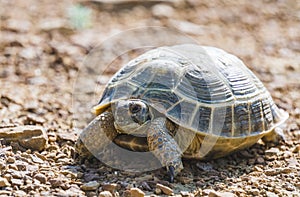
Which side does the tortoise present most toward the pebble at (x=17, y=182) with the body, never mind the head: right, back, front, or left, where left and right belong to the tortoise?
front

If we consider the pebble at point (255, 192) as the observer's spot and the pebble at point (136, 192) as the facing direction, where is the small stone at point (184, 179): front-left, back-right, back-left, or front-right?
front-right

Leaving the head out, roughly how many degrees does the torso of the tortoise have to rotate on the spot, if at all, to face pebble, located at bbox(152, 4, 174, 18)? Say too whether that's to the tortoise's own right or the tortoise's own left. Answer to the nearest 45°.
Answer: approximately 135° to the tortoise's own right

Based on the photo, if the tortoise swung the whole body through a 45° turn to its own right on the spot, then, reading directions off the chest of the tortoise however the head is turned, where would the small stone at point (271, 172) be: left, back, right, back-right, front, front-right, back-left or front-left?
back

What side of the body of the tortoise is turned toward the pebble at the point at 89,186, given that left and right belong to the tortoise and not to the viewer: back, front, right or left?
front

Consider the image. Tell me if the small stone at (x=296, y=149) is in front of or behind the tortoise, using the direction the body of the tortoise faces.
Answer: behind

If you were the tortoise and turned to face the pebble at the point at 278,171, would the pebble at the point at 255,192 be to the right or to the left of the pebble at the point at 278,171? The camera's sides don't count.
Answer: right

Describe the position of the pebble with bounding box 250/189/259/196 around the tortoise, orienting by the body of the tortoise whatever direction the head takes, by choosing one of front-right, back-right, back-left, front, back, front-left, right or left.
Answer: left

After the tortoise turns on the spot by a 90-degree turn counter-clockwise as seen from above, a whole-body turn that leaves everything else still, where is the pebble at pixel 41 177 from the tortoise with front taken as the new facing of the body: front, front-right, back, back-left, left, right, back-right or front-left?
right

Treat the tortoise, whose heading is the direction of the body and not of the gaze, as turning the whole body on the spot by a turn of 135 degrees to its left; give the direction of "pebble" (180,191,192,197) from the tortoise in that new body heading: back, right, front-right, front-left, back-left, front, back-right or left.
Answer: right

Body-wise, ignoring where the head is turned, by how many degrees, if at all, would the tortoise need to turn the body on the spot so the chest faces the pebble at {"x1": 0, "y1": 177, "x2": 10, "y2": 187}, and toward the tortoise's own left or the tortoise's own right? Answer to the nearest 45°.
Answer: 0° — it already faces it

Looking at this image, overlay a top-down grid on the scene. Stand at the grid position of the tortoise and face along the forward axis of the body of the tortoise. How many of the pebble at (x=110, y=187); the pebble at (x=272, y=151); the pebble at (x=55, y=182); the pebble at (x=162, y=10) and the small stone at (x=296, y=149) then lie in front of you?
2

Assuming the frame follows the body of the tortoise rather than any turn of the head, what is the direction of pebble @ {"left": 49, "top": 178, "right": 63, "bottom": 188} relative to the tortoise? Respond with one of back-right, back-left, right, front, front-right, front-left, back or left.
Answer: front

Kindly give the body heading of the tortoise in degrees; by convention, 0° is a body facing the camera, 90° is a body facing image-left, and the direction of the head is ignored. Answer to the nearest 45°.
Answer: approximately 45°

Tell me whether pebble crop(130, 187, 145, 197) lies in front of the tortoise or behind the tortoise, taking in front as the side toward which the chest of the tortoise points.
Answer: in front
